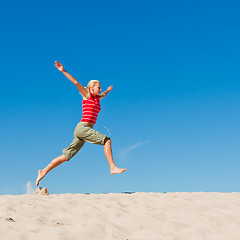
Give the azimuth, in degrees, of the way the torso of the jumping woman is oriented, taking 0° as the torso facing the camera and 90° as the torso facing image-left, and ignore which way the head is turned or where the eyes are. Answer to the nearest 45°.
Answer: approximately 270°
